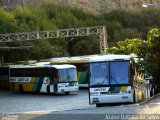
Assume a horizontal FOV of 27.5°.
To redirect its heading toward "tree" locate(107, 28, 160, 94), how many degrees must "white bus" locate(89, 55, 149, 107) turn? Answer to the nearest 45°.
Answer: approximately 135° to its left

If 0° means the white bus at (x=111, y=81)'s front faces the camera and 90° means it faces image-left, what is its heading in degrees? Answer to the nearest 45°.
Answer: approximately 0°

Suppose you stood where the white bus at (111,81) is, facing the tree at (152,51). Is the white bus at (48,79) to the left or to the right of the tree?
left

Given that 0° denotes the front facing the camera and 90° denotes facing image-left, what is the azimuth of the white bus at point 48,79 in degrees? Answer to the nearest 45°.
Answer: approximately 315°

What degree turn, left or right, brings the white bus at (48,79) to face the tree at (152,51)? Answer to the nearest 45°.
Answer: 0° — it already faces it

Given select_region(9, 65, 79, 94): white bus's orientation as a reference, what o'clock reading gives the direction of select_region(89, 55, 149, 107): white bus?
select_region(89, 55, 149, 107): white bus is roughly at 1 o'clock from select_region(9, 65, 79, 94): white bus.
